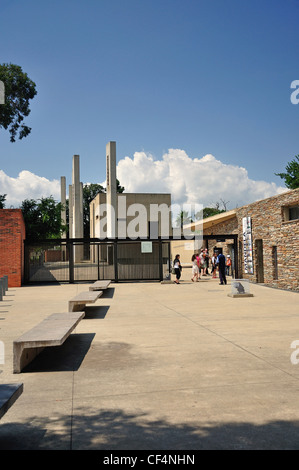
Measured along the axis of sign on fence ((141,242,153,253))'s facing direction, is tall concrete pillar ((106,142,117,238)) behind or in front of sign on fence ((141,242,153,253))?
behind

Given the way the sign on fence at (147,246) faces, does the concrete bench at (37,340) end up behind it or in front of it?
in front

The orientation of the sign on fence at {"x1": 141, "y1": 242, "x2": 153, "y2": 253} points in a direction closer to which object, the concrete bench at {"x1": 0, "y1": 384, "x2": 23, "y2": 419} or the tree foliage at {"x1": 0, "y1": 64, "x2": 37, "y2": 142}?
the concrete bench

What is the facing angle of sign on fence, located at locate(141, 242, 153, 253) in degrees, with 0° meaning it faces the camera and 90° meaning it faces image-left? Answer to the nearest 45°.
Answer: approximately 0°

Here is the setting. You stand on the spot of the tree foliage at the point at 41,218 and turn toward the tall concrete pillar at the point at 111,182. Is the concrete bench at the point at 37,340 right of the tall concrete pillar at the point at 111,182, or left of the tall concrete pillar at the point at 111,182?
right

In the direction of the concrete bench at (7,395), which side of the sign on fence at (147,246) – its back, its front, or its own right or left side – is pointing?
front
